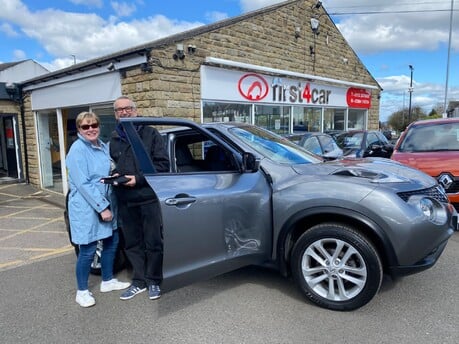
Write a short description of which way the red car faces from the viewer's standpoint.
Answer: facing the viewer

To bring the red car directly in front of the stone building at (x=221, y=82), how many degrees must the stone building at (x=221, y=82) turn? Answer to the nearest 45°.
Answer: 0° — it already faces it

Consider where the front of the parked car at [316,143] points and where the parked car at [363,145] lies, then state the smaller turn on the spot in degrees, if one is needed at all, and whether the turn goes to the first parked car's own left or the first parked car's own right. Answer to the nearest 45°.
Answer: approximately 90° to the first parked car's own left

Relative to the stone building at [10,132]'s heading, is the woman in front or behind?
in front

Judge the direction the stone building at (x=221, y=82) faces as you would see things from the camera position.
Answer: facing the viewer and to the right of the viewer

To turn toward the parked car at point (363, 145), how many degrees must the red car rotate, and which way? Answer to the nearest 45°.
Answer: approximately 135° to its right

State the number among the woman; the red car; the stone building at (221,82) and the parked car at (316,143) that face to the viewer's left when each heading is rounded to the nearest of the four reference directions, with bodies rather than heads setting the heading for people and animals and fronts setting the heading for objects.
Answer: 0

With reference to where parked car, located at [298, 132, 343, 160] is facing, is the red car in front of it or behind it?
in front
